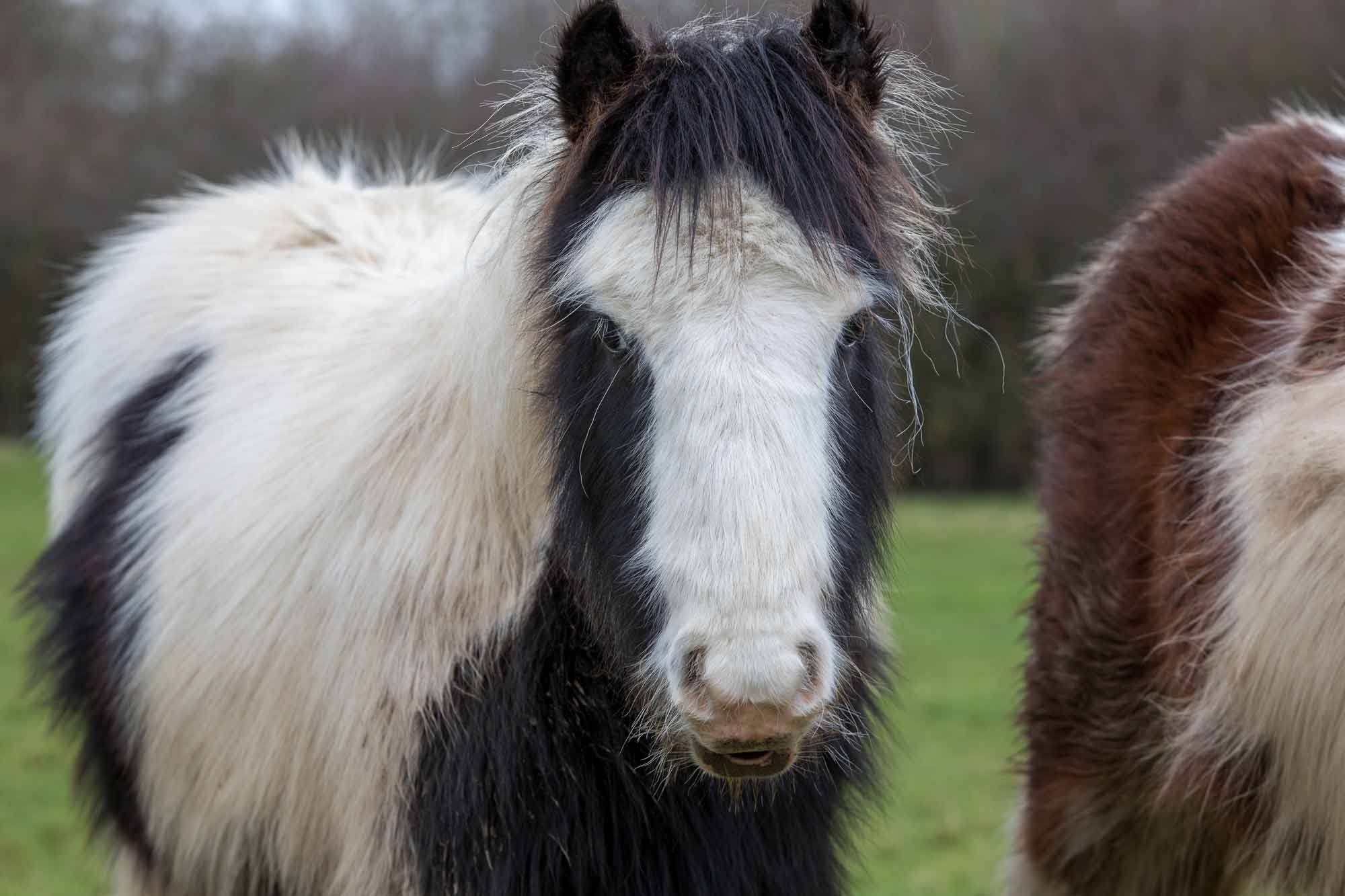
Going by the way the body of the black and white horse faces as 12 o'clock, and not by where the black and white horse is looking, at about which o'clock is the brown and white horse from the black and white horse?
The brown and white horse is roughly at 10 o'clock from the black and white horse.

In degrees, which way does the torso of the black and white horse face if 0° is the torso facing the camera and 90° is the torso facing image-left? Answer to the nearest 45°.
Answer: approximately 315°
